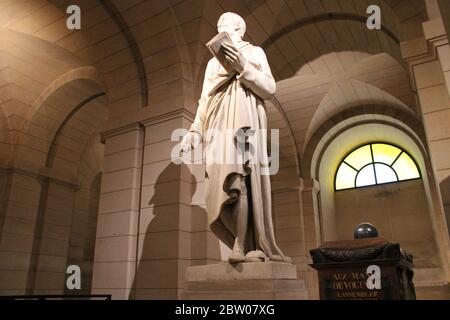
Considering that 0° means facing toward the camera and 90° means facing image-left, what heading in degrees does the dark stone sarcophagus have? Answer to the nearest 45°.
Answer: approximately 0°

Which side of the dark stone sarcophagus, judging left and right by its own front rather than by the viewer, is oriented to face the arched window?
back

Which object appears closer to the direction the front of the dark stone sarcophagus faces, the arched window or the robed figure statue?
the robed figure statue
